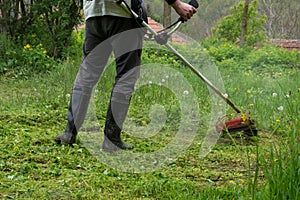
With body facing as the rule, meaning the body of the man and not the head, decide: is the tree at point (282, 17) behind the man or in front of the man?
in front

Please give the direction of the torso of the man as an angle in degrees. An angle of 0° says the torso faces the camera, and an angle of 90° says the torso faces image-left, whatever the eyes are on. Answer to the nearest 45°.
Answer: approximately 225°

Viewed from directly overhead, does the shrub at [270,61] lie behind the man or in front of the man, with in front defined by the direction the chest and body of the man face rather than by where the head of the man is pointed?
in front
